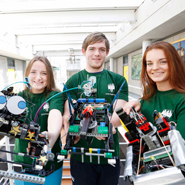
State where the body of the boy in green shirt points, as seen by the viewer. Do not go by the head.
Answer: toward the camera
